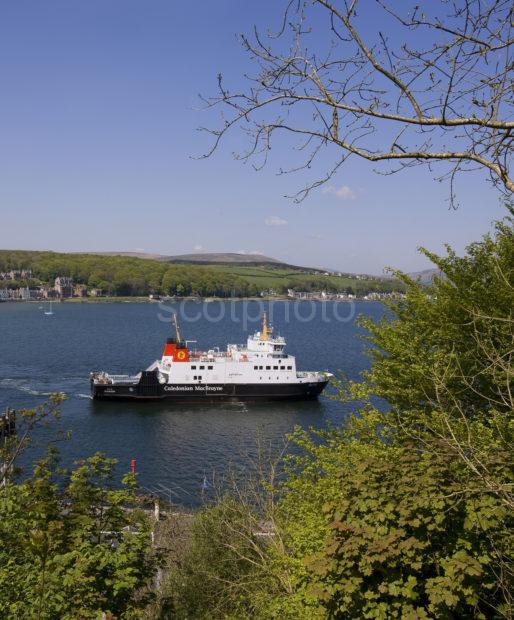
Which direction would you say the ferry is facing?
to the viewer's right

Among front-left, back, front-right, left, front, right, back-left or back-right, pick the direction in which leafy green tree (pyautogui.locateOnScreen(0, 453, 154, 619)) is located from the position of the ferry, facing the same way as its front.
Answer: right
